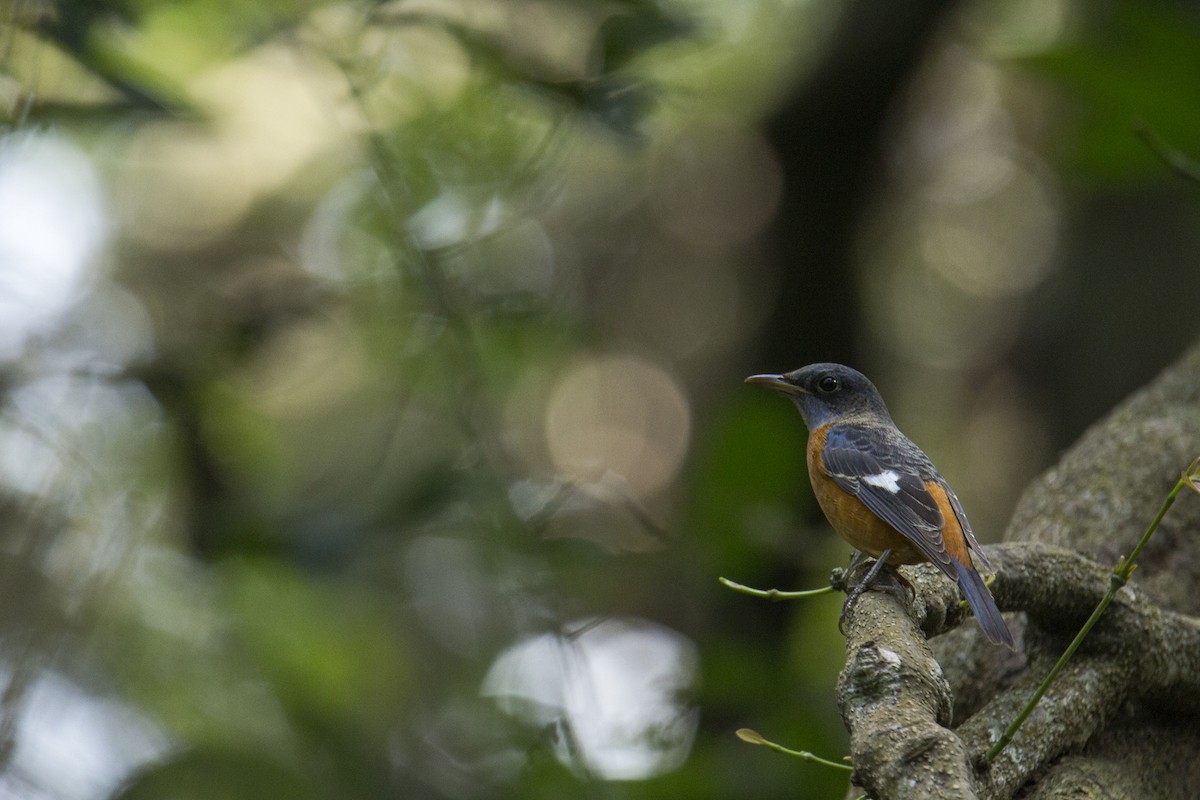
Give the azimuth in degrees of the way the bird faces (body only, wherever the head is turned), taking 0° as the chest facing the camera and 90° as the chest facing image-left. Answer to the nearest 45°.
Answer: approximately 90°
